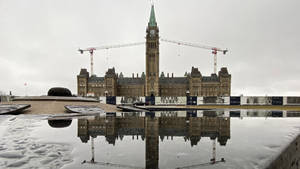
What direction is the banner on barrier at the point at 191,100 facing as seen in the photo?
toward the camera

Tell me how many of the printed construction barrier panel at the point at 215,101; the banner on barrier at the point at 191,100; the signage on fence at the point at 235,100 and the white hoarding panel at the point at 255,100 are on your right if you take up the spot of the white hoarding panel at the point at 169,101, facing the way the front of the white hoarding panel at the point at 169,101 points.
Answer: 0

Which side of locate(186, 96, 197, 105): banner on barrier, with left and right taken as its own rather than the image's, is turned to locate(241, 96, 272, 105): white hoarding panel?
left

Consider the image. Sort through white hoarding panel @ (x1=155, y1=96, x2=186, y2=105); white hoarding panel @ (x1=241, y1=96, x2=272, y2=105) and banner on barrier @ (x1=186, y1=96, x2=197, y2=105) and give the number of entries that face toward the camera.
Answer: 3

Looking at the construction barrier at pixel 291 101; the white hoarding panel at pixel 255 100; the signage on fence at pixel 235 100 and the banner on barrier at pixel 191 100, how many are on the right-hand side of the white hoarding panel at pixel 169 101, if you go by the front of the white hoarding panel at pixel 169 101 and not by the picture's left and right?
0

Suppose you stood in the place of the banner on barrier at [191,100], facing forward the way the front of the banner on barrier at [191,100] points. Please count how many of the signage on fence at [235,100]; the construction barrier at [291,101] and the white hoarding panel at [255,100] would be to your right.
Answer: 0

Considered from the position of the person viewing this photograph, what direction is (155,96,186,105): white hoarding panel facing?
facing the viewer

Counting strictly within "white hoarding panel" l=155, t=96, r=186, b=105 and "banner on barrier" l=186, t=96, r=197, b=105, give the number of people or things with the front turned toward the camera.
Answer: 2

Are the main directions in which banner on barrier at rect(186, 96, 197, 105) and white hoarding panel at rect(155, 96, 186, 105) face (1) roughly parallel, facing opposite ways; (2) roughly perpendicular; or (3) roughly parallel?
roughly parallel

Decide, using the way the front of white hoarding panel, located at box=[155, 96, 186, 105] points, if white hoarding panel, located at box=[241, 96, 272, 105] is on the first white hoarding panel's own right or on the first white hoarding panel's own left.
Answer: on the first white hoarding panel's own left

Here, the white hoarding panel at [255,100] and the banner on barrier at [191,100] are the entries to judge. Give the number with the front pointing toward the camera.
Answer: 2

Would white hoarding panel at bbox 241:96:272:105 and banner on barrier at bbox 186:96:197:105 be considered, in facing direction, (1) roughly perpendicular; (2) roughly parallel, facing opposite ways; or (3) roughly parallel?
roughly parallel
